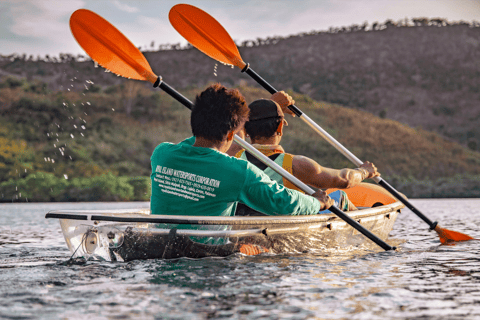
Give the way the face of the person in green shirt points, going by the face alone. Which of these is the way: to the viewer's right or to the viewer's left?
to the viewer's right

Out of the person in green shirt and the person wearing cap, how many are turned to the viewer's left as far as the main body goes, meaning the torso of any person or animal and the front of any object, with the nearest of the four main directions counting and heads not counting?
0

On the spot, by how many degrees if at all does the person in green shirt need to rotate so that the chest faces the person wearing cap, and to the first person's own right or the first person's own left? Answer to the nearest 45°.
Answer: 0° — they already face them

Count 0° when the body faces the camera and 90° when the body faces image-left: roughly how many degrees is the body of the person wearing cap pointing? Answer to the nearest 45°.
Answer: approximately 225°

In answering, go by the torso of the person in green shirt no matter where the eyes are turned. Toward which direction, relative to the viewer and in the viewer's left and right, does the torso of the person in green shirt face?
facing away from the viewer and to the right of the viewer

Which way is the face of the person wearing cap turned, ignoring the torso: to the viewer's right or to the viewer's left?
to the viewer's right

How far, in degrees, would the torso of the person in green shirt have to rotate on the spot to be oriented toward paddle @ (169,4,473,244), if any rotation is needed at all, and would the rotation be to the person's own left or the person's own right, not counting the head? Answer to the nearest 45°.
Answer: approximately 45° to the person's own left
